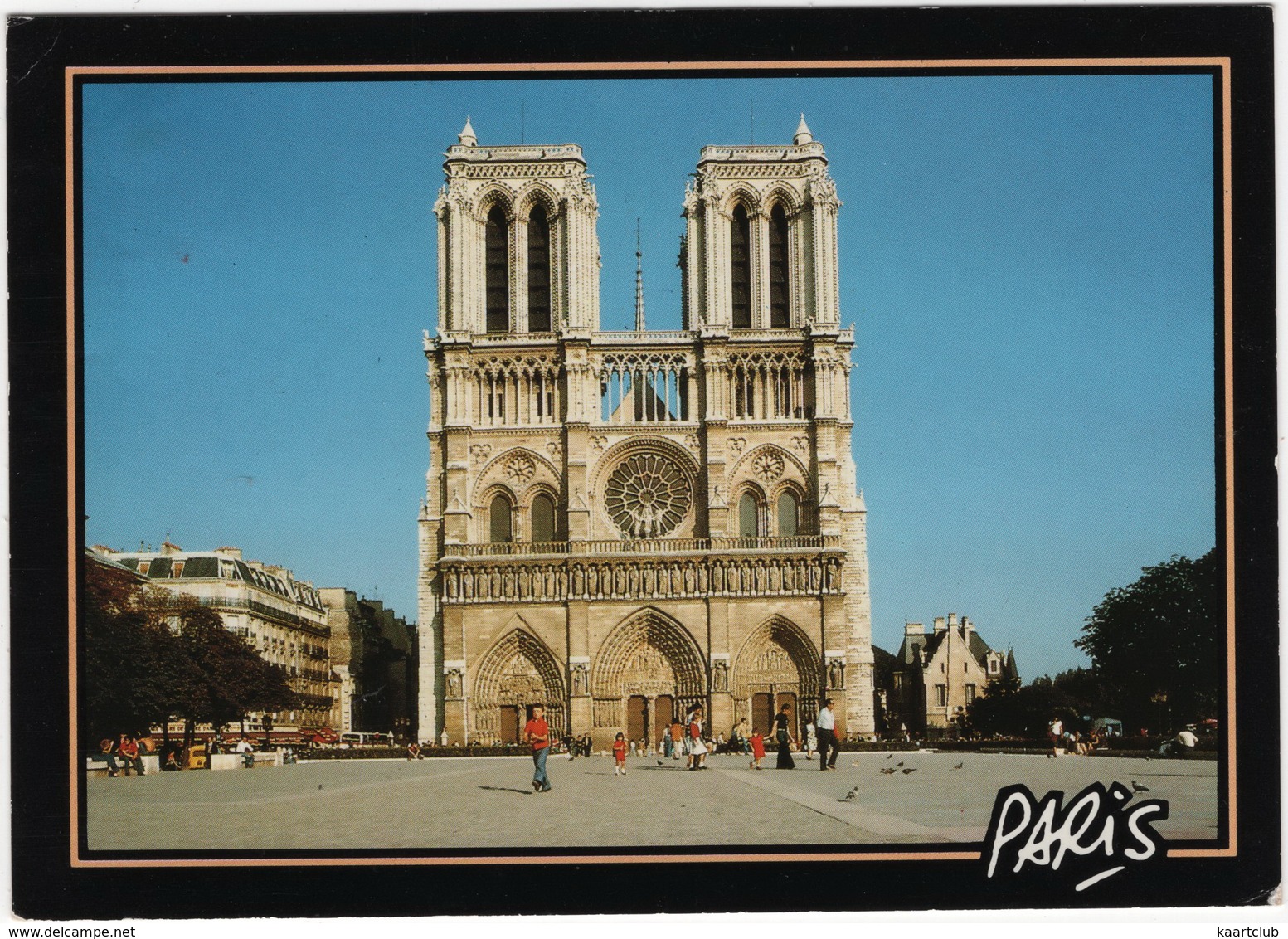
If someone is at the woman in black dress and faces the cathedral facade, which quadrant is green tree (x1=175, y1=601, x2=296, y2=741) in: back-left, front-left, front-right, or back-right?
front-left

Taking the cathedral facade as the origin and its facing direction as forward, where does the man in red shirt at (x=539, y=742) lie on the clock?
The man in red shirt is roughly at 12 o'clock from the cathedral facade.

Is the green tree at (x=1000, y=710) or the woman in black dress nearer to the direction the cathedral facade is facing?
the woman in black dress

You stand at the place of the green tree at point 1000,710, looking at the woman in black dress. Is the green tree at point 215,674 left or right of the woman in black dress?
right

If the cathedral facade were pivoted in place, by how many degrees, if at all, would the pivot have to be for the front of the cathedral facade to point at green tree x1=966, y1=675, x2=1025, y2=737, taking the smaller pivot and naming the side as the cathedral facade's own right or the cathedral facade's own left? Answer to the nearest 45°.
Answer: approximately 45° to the cathedral facade's own left

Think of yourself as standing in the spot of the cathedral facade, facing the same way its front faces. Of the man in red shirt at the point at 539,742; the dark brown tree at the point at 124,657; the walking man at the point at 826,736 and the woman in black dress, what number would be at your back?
0

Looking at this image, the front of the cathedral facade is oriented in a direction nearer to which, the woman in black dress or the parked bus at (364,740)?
the woman in black dress

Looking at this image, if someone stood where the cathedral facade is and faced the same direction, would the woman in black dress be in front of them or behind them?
in front

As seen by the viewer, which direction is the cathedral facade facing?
toward the camera

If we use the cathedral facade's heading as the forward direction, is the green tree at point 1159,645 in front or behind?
in front

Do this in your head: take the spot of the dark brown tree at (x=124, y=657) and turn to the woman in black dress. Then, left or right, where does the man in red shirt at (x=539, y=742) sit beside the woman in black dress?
right
